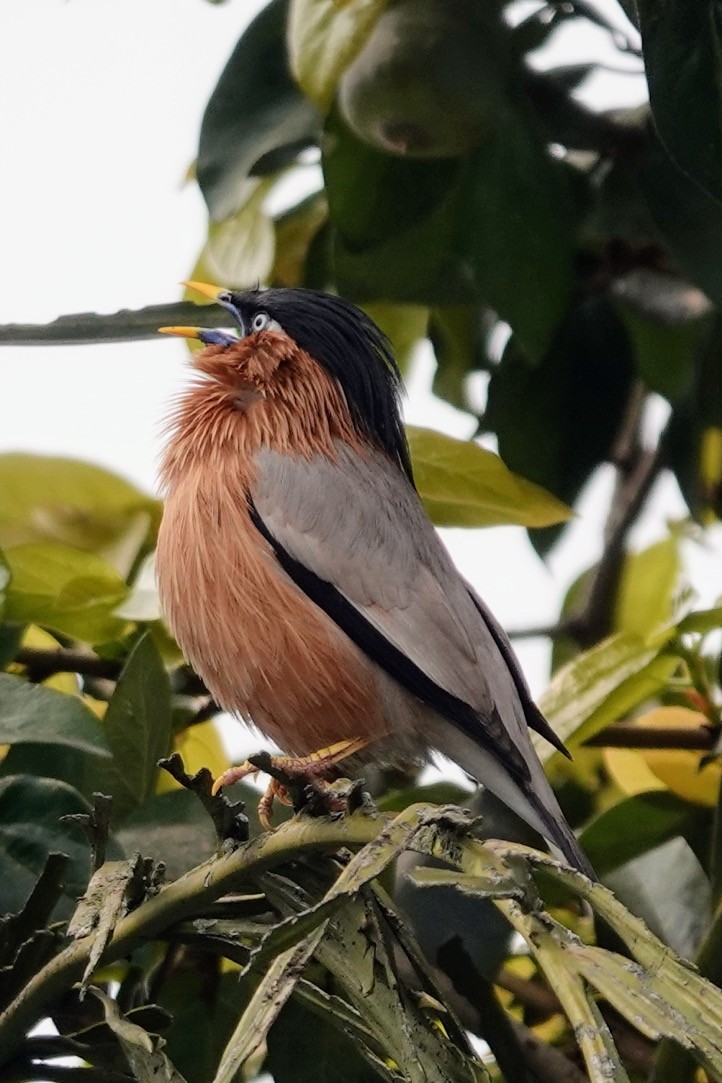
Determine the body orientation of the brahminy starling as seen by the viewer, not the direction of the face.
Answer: to the viewer's left

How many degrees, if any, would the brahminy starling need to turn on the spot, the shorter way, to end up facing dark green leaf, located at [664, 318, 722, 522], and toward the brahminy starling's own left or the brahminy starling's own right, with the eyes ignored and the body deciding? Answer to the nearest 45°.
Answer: approximately 135° to the brahminy starling's own right

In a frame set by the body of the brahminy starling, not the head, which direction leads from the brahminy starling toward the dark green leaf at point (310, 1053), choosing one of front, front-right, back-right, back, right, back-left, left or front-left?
left

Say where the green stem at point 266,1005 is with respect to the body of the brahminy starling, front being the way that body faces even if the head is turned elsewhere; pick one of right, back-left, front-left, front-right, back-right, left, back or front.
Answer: left
